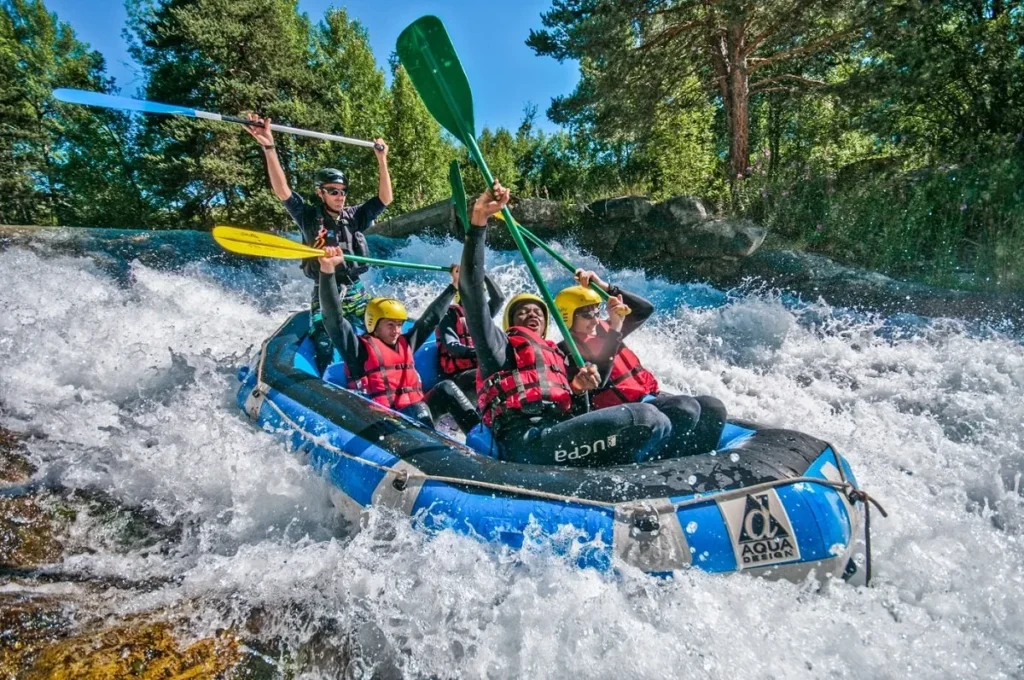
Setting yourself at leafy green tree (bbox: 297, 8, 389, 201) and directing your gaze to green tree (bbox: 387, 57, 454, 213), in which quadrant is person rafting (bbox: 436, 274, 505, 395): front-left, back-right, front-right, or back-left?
front-right

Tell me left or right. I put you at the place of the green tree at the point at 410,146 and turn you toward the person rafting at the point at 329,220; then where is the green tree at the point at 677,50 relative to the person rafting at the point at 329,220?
left

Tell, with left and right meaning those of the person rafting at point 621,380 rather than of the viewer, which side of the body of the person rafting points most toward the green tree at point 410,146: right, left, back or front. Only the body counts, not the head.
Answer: back

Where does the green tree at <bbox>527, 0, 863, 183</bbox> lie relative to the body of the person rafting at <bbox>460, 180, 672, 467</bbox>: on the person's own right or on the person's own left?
on the person's own left

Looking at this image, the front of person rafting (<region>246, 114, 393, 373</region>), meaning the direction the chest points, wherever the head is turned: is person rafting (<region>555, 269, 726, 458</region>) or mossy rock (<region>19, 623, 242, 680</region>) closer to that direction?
the person rafting

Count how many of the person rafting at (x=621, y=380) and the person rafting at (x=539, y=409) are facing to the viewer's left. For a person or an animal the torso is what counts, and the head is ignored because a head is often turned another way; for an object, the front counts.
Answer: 0

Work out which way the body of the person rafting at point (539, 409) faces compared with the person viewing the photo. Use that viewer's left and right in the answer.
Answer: facing the viewer and to the right of the viewer

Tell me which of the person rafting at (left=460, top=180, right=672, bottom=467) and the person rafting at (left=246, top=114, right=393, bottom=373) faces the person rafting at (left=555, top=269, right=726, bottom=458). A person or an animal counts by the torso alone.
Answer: the person rafting at (left=246, top=114, right=393, bottom=373)

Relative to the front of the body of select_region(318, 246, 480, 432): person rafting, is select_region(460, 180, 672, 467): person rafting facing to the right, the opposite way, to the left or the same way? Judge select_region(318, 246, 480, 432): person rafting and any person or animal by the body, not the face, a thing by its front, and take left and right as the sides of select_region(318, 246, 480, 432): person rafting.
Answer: the same way

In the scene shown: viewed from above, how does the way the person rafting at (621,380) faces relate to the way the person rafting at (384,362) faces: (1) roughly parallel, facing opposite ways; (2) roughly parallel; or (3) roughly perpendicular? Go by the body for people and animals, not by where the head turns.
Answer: roughly parallel

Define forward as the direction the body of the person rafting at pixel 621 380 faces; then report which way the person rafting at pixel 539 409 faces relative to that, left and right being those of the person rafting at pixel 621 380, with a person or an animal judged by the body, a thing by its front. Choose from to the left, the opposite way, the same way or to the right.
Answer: the same way

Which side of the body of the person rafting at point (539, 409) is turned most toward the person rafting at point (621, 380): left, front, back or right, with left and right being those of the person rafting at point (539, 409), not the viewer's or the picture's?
left

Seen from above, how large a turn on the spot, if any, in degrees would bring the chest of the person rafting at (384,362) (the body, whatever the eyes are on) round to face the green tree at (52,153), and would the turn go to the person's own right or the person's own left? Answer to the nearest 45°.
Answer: approximately 180°

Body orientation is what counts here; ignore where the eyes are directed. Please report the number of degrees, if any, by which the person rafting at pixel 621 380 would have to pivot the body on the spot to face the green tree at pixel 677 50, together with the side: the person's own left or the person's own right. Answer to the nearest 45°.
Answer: approximately 135° to the person's own left

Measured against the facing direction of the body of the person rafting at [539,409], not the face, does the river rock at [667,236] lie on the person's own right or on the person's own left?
on the person's own left
